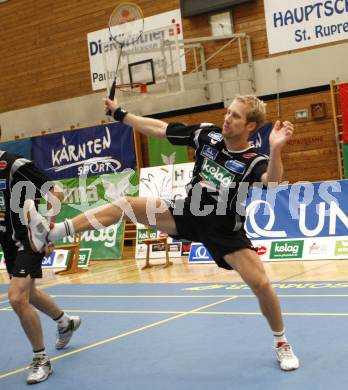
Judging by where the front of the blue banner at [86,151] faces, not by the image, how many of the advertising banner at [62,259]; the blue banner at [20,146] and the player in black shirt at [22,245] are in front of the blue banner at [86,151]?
2

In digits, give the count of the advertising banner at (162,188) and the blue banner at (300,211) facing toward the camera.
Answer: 2

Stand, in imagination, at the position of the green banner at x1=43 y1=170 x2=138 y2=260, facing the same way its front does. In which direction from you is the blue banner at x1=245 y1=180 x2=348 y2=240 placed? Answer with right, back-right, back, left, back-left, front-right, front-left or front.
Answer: front-left

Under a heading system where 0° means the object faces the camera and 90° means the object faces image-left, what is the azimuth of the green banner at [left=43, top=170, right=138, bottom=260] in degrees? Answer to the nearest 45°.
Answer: approximately 0°

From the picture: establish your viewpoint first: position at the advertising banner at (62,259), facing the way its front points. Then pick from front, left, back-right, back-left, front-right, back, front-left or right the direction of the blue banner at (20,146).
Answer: back
